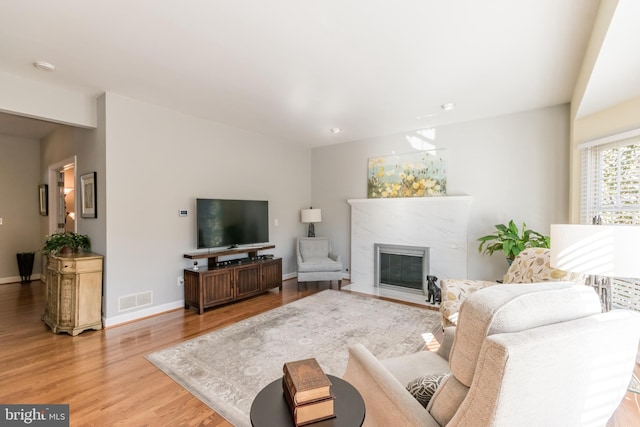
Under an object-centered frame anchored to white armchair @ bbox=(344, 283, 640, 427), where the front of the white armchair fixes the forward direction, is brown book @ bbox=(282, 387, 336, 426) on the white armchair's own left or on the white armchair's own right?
on the white armchair's own left

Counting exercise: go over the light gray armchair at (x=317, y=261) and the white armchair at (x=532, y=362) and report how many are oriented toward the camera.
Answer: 1

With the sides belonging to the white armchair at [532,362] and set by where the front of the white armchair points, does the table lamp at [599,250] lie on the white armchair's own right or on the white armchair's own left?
on the white armchair's own right

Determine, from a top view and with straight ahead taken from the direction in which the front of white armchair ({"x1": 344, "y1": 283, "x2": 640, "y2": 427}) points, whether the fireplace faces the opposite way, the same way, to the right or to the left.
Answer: to the left

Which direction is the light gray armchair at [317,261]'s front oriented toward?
toward the camera

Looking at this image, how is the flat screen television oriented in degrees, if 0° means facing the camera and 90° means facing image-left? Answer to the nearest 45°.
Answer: approximately 315°

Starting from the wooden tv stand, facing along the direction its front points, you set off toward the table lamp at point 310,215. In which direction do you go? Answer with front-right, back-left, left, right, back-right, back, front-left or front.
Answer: left

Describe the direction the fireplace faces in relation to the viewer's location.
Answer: facing the viewer and to the left of the viewer

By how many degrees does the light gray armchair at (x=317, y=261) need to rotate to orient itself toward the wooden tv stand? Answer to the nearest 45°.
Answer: approximately 45° to its right

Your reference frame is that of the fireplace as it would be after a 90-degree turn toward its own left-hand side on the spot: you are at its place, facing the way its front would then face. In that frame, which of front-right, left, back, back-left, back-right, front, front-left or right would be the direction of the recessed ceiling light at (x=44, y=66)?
right

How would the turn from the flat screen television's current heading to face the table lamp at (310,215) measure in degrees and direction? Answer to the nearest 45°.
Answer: approximately 90° to its left

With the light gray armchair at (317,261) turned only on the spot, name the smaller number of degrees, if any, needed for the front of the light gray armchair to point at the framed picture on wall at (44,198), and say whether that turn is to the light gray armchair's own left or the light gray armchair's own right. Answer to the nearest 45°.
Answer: approximately 90° to the light gray armchair's own right

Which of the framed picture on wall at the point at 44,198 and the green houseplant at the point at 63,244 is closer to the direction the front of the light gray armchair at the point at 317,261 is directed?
the green houseplant

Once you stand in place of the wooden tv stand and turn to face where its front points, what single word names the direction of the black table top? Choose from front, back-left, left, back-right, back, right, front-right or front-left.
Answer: front-right

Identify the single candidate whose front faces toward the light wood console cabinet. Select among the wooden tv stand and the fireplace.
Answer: the fireplace
